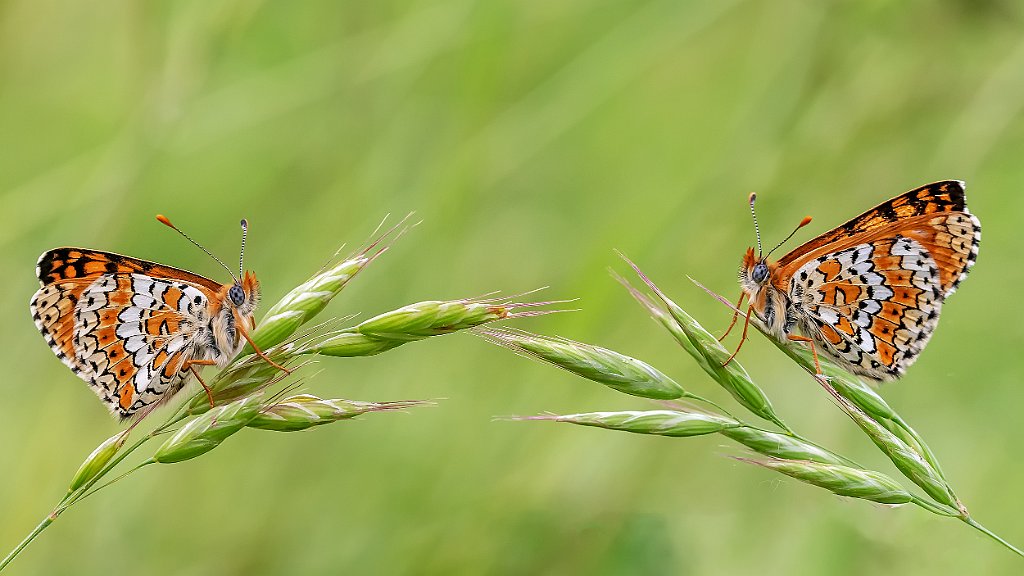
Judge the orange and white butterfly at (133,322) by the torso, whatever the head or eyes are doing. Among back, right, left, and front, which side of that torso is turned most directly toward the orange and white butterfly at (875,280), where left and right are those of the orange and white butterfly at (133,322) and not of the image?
front

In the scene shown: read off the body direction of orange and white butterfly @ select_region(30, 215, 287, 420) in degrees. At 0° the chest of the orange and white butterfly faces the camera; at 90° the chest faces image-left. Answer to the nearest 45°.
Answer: approximately 270°

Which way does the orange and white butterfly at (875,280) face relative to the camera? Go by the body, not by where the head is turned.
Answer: to the viewer's left

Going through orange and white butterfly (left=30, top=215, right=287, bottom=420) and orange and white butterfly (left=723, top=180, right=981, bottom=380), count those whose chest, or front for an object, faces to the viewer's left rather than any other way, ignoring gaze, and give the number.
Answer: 1

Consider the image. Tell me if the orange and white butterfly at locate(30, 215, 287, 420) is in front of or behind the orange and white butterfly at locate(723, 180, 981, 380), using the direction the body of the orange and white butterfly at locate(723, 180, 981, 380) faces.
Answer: in front
